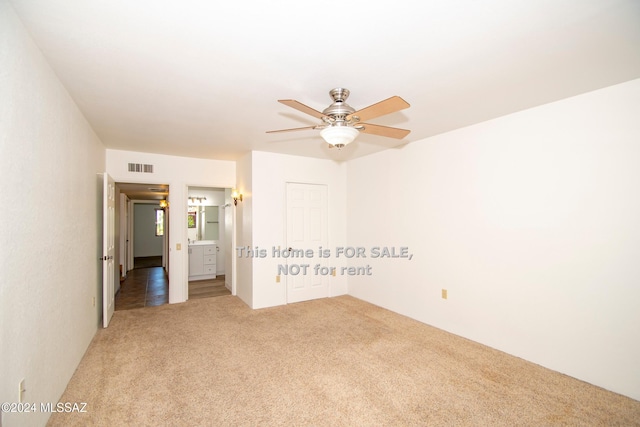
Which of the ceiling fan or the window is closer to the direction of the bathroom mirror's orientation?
the ceiling fan

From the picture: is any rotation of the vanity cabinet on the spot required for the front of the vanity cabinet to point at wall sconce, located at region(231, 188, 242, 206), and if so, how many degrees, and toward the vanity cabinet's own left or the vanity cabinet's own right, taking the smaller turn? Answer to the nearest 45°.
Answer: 0° — it already faces it

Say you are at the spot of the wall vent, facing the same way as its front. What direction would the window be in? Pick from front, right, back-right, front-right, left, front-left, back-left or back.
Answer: back

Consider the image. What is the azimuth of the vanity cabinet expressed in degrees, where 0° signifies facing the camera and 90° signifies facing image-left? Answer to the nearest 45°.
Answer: approximately 0°

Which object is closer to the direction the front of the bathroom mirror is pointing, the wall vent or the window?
the wall vent

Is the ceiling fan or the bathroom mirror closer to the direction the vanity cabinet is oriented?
the ceiling fan

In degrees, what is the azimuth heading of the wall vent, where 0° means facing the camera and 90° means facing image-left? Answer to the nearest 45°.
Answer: approximately 0°

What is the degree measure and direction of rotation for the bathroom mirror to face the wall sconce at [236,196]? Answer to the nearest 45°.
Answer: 0° — it already faces it

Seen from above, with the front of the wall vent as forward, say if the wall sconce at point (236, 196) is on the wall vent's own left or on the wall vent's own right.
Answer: on the wall vent's own left
